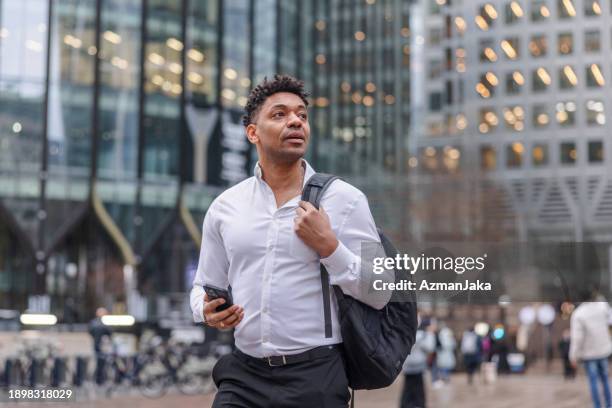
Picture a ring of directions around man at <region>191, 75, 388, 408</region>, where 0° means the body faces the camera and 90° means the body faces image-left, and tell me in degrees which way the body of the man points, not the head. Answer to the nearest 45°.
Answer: approximately 0°

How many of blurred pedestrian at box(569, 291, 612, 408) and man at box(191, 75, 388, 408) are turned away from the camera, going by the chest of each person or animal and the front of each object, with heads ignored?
1

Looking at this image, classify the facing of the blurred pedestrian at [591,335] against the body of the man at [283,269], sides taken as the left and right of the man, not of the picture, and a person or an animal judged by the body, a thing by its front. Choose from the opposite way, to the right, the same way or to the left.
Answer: the opposite way

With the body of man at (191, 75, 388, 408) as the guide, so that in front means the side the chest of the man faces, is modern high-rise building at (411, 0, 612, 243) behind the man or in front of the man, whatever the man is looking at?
behind

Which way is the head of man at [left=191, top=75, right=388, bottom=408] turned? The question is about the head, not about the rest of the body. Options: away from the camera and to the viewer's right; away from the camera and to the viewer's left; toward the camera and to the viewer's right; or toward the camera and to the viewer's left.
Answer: toward the camera and to the viewer's right

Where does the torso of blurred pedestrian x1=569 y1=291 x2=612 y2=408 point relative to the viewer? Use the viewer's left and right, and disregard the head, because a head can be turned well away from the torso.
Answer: facing away from the viewer

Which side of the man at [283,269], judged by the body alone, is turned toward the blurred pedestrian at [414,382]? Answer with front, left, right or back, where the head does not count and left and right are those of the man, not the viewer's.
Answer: back
